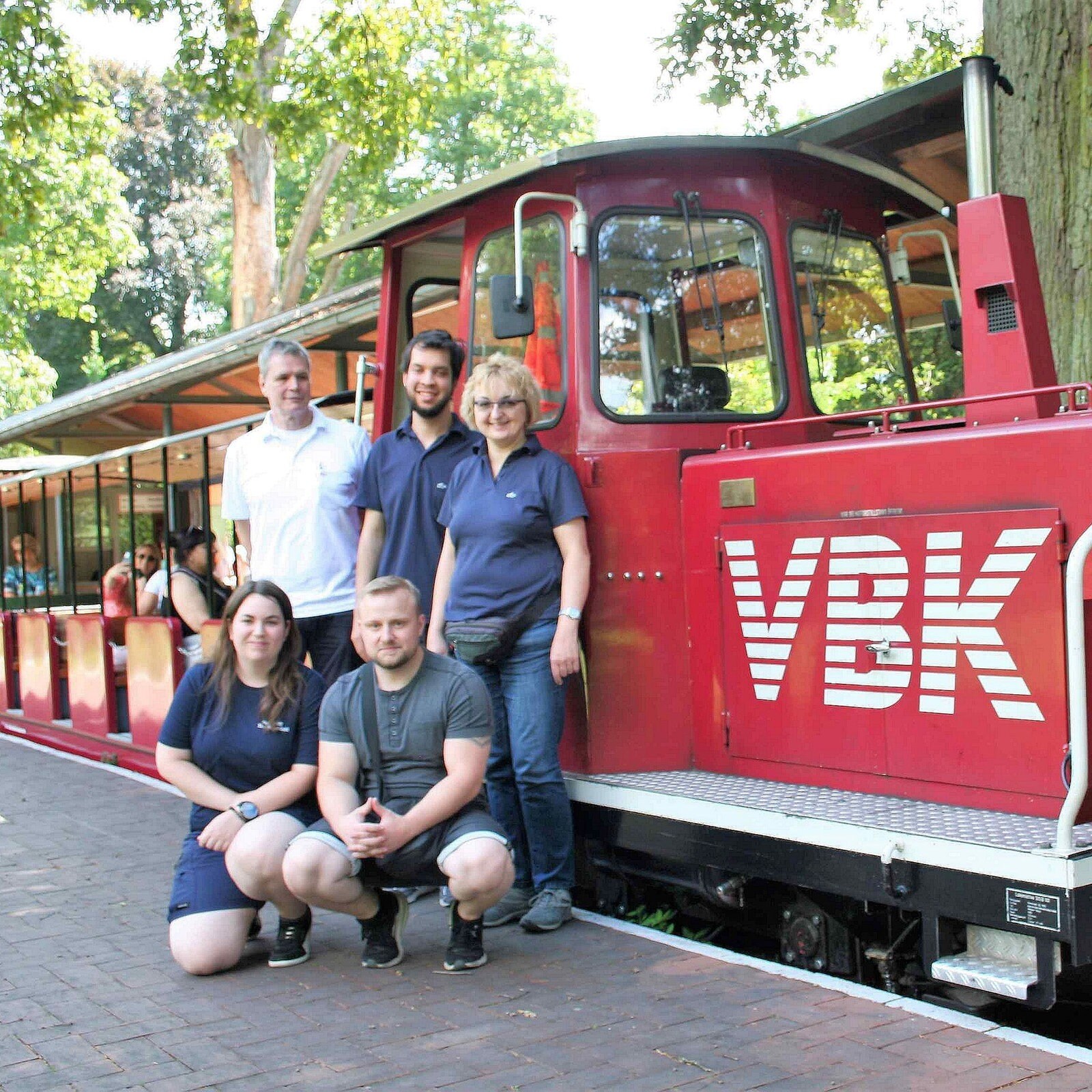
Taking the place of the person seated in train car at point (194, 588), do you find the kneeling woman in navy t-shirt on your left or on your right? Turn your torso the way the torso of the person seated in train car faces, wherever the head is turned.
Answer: on your right

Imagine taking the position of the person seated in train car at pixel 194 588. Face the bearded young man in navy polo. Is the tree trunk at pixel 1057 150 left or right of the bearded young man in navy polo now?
left

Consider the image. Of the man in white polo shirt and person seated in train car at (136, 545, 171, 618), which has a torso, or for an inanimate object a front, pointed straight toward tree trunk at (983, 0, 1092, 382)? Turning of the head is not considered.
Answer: the person seated in train car

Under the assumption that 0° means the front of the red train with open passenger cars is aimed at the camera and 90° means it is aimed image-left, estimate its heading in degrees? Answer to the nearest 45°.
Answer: approximately 315°

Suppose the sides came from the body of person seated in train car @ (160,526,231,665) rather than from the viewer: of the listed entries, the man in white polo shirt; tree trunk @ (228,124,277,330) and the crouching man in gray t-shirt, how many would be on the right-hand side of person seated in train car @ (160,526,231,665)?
2

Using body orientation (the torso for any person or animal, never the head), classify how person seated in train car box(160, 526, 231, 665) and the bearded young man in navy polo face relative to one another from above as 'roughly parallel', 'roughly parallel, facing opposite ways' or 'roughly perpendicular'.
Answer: roughly perpendicular

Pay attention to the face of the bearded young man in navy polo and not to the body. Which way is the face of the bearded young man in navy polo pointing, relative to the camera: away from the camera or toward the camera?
toward the camera

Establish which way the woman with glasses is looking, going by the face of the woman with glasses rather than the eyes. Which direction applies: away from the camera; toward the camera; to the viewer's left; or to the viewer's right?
toward the camera

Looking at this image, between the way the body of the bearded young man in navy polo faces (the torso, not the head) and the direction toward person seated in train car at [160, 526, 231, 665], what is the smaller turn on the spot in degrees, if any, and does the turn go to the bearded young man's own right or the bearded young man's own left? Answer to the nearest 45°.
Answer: approximately 180°

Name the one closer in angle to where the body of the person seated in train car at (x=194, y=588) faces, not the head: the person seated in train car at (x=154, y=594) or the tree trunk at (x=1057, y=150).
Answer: the tree trunk

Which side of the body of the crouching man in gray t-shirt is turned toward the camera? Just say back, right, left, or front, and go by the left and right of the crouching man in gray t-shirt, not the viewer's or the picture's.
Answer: front

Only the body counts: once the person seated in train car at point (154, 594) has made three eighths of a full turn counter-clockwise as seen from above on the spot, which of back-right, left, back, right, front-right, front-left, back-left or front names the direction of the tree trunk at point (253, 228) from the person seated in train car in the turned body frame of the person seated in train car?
front

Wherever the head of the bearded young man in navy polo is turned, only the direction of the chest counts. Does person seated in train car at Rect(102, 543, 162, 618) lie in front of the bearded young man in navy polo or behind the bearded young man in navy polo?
behind

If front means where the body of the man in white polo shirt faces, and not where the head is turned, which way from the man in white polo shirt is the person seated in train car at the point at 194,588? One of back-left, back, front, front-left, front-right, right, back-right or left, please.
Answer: back

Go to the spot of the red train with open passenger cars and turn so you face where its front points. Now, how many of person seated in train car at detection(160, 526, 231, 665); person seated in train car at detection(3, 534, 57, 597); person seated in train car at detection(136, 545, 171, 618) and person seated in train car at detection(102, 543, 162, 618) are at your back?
4

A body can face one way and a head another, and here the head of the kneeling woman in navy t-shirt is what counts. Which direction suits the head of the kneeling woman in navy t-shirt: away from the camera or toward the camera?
toward the camera

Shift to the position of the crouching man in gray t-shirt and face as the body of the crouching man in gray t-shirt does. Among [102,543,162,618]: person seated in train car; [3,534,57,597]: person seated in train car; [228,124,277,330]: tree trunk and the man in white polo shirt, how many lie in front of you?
0

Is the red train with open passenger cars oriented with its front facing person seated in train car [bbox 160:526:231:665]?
no

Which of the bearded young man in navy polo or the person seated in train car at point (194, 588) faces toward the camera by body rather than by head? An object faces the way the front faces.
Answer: the bearded young man in navy polo

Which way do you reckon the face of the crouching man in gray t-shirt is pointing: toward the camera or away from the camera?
toward the camera

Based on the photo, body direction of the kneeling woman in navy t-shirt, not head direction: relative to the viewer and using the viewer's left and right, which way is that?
facing the viewer
